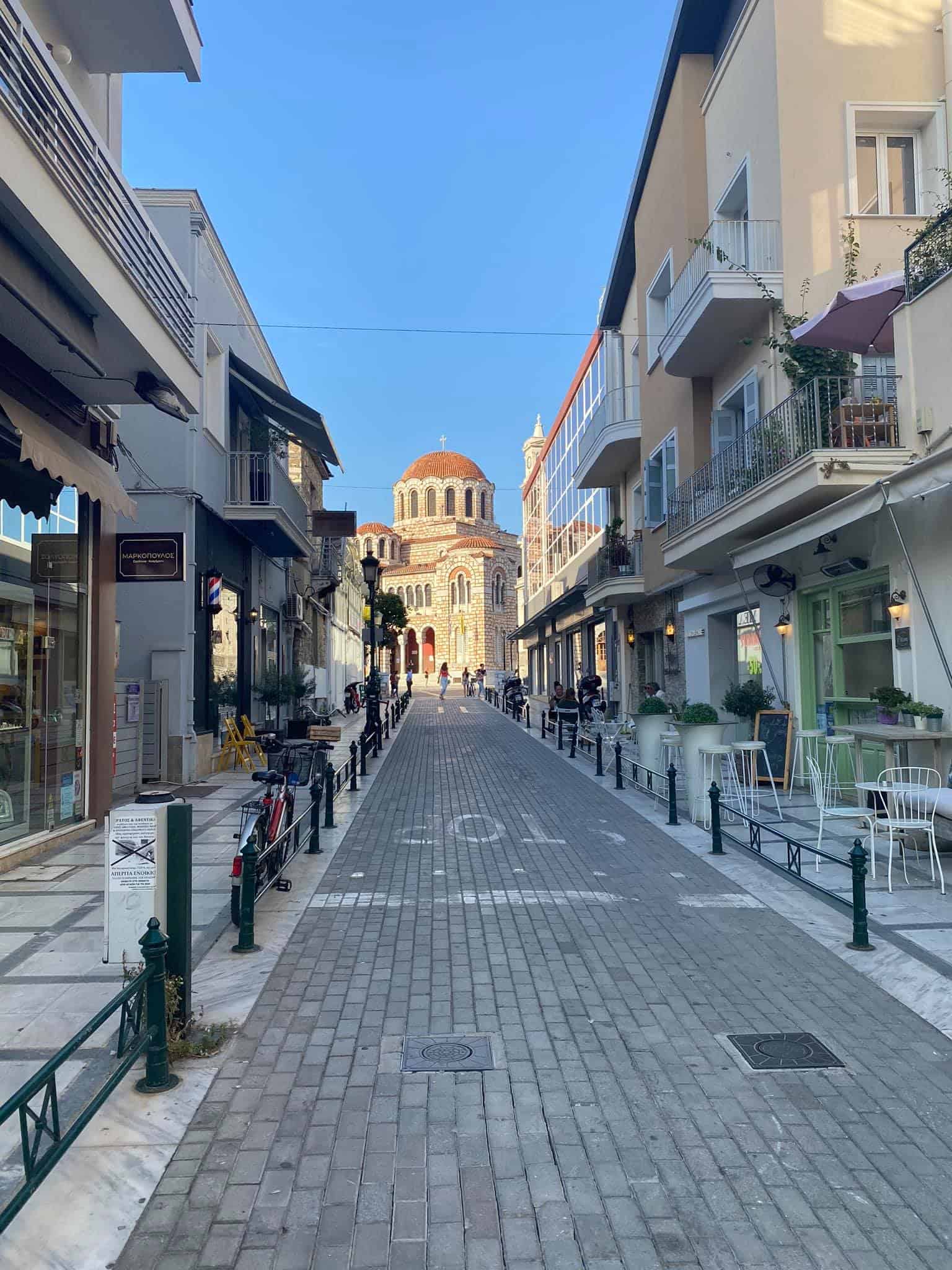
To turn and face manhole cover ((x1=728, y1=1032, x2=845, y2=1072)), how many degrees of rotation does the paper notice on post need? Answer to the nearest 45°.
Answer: approximately 90° to its left

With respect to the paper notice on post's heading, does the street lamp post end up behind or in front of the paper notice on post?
behind

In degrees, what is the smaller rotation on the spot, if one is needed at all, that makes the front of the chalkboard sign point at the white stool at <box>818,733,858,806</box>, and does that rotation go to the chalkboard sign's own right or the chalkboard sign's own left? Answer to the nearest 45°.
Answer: approximately 45° to the chalkboard sign's own left

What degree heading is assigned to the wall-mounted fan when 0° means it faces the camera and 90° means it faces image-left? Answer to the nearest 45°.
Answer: approximately 45°

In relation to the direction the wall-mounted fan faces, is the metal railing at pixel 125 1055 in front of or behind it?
in front

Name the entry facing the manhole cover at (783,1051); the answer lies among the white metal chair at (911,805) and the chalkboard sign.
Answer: the chalkboard sign
